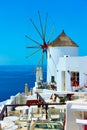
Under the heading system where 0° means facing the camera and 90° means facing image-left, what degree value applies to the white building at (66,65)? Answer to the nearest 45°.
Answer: approximately 0°
